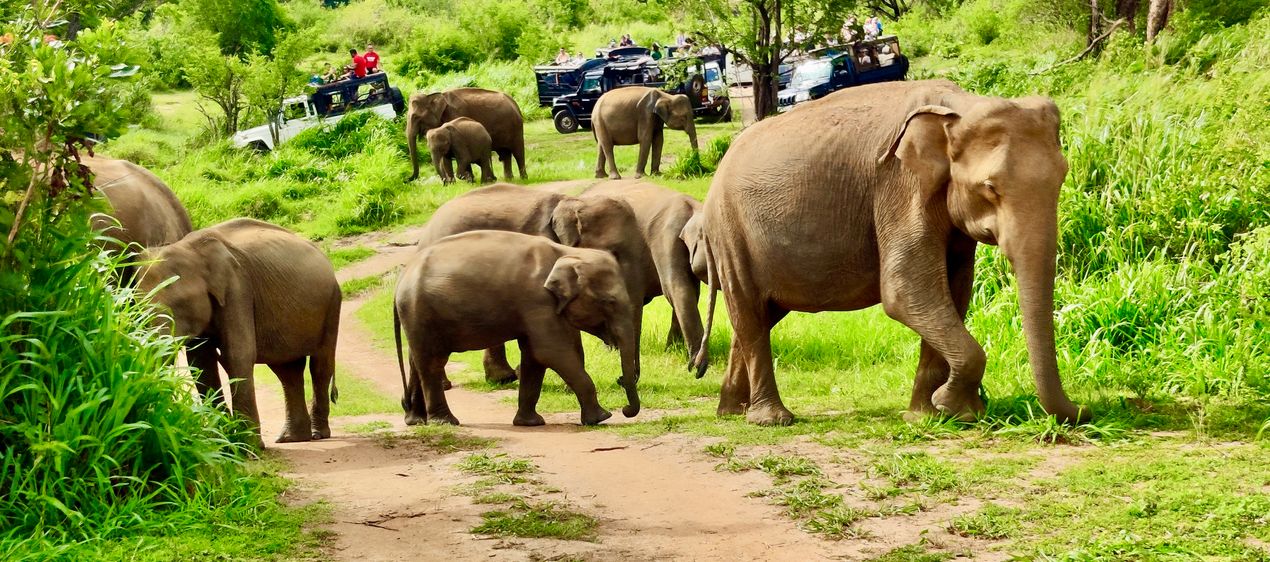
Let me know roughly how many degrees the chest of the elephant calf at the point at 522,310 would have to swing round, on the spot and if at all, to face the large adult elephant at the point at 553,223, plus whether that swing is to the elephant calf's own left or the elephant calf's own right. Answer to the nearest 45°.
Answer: approximately 90° to the elephant calf's own left

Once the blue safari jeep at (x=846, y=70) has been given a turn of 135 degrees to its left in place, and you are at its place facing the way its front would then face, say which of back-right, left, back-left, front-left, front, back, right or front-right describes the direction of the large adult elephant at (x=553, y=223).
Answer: right

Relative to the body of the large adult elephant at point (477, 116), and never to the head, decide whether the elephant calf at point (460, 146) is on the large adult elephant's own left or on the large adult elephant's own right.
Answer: on the large adult elephant's own left

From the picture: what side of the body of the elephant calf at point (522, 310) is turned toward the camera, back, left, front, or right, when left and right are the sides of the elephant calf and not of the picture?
right

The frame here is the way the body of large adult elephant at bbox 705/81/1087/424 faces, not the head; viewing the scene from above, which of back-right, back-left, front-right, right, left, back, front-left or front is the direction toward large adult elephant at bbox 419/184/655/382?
back-left

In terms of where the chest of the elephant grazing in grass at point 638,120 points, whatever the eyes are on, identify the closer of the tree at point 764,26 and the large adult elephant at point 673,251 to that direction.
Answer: the tree

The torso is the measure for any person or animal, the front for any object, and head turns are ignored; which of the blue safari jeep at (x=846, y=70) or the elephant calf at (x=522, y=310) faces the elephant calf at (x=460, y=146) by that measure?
the blue safari jeep

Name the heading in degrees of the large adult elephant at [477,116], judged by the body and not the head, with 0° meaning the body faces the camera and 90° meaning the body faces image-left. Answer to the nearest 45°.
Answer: approximately 90°

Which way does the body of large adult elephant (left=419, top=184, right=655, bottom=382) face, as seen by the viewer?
to the viewer's right

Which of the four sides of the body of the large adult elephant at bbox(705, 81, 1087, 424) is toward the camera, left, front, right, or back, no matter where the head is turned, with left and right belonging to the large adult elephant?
right

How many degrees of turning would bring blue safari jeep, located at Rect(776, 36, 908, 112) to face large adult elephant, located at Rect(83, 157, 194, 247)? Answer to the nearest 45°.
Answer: approximately 45° to its left

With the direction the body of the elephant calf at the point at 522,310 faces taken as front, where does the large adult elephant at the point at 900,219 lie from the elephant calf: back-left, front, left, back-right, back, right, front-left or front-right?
front-right

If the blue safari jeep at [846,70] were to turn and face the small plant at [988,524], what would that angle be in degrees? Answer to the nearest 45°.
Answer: approximately 45° to its left

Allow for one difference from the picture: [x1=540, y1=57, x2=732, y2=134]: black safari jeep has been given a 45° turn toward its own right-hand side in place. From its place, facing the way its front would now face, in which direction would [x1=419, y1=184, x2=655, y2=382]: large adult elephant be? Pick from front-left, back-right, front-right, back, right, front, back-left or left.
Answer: back-left

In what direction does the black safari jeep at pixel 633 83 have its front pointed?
to the viewer's left

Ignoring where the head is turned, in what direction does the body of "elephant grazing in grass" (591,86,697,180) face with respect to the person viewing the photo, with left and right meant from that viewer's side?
facing to the right of the viewer

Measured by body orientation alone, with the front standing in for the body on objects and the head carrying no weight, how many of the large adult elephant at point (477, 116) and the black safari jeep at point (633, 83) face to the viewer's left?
2
